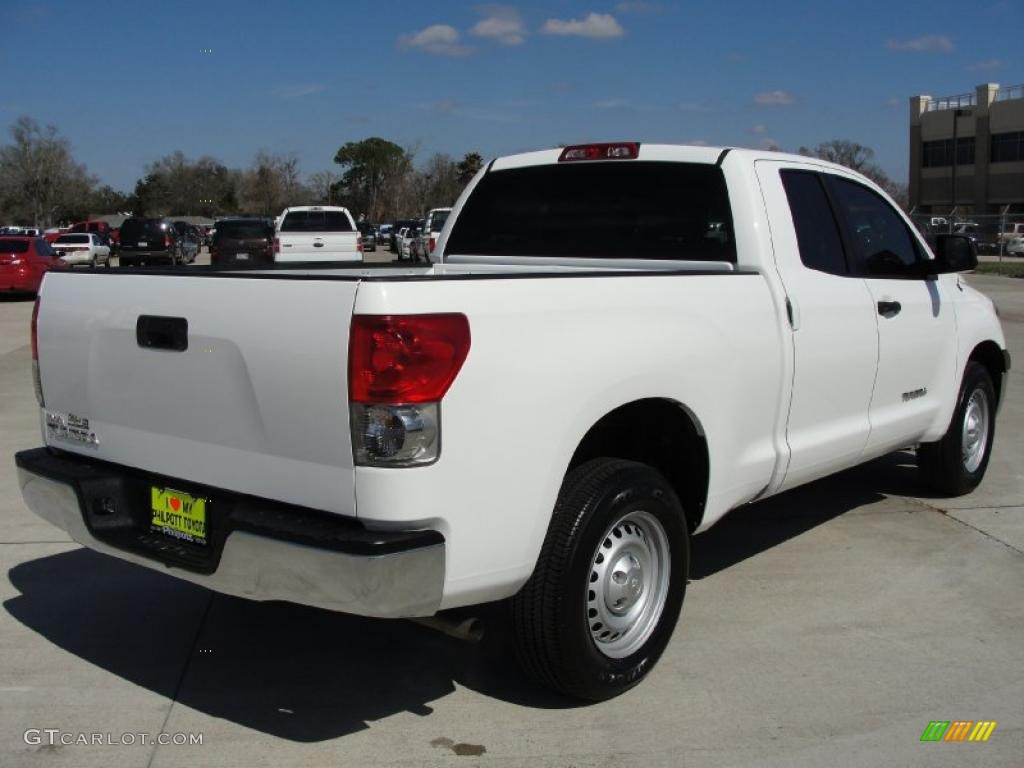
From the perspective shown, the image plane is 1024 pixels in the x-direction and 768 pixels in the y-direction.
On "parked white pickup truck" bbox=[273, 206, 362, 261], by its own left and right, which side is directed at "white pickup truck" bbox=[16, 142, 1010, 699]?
back

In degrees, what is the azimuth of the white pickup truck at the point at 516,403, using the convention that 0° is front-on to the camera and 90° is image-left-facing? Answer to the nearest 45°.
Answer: approximately 225°

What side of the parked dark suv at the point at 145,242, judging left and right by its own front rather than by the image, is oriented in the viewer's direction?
back

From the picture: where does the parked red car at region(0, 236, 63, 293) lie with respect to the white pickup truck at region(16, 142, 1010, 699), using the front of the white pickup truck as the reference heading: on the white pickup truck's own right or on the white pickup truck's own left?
on the white pickup truck's own left

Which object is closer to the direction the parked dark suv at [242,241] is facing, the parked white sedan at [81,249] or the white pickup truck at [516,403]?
the parked white sedan

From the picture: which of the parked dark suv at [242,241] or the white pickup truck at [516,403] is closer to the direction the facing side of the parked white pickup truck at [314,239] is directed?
the parked dark suv

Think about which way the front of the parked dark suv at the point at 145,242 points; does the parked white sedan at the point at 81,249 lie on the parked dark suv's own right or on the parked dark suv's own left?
on the parked dark suv's own left

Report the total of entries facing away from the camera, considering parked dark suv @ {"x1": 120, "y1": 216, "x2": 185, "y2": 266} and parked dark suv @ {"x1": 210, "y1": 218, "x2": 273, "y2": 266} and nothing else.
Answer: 2

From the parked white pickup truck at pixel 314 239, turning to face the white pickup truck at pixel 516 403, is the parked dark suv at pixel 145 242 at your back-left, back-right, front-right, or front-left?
back-right

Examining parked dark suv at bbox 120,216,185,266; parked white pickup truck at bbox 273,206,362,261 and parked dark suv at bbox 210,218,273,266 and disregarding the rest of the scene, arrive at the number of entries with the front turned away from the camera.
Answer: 3

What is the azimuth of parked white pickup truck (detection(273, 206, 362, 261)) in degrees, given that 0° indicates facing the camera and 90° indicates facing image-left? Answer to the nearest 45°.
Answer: approximately 180°

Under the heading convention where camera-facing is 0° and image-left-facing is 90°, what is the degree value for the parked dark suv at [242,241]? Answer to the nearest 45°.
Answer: approximately 180°
